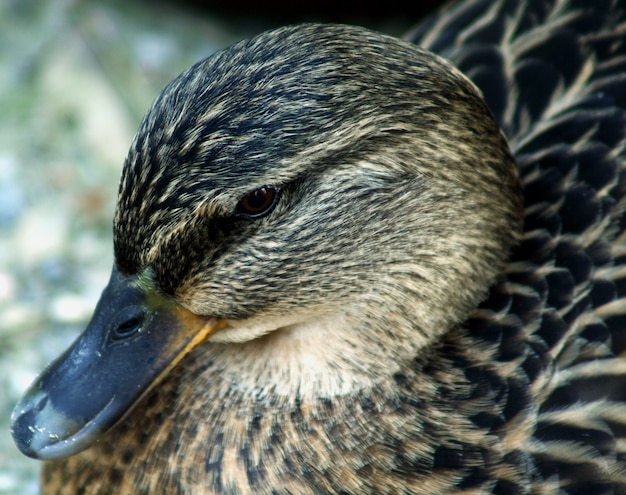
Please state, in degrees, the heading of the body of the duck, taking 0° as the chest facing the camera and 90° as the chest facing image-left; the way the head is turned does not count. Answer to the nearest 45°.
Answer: approximately 45°
